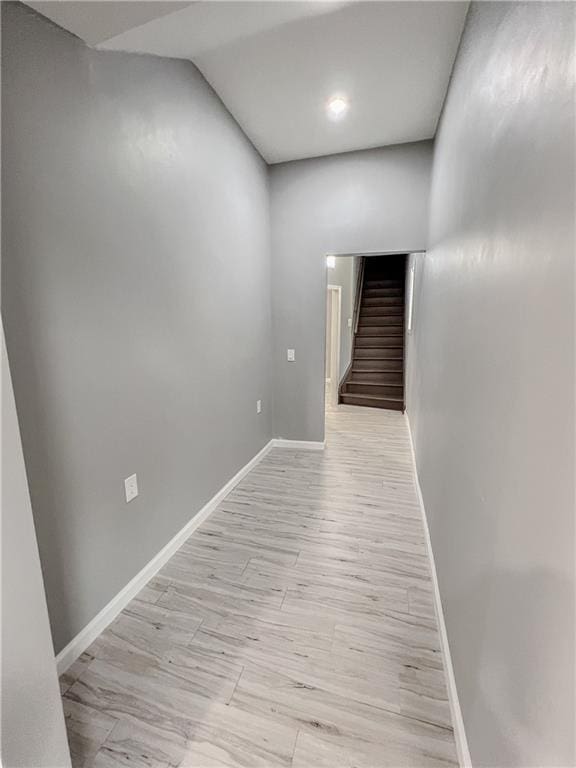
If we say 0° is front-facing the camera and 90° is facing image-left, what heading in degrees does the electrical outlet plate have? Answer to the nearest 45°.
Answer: approximately 315°
